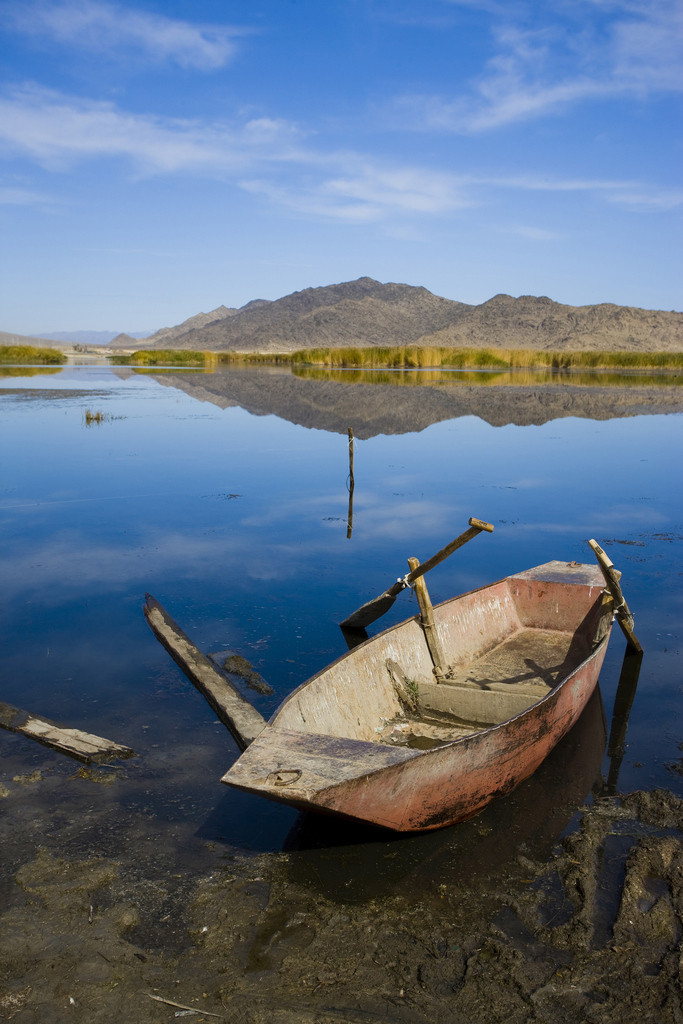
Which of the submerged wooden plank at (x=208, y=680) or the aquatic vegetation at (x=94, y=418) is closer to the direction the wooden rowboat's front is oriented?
the submerged wooden plank

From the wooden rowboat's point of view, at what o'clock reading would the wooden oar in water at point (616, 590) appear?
The wooden oar in water is roughly at 6 o'clock from the wooden rowboat.

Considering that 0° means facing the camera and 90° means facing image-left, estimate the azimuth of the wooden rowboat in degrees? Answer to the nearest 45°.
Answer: approximately 45°

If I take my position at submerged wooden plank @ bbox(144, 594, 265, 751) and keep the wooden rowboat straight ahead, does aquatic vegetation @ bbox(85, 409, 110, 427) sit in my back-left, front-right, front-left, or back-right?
back-left

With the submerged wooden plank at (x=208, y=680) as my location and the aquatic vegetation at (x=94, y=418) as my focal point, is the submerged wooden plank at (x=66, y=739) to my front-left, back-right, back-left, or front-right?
back-left

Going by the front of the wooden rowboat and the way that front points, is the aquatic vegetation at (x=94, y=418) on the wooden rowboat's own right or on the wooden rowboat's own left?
on the wooden rowboat's own right

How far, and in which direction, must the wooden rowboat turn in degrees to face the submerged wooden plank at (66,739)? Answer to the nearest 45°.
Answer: approximately 45° to its right
